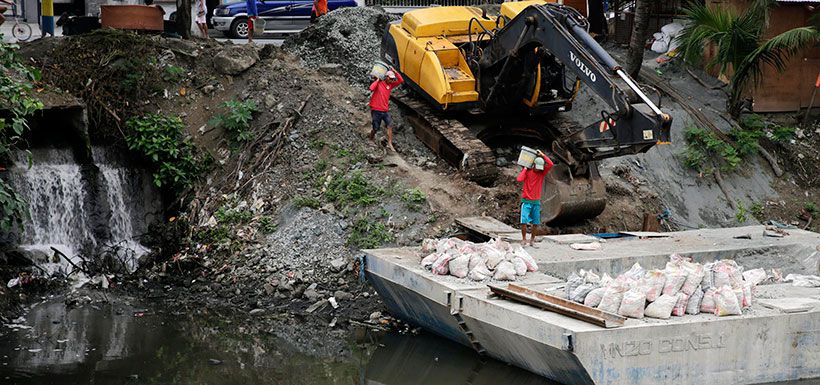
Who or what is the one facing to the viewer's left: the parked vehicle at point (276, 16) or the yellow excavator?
the parked vehicle

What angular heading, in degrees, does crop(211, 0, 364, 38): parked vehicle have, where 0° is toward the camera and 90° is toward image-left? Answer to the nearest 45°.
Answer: approximately 90°

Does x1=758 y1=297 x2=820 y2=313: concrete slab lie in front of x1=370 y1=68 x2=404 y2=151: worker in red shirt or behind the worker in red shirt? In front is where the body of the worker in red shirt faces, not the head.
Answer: in front

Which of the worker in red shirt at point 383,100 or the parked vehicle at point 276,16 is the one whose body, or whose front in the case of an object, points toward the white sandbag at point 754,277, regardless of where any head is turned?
the worker in red shirt

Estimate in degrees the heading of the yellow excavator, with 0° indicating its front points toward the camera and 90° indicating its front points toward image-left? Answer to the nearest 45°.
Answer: approximately 315°

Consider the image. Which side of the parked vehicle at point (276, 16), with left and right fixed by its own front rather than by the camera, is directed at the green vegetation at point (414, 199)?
left

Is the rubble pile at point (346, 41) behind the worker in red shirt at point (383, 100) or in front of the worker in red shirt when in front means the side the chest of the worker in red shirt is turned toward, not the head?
behind

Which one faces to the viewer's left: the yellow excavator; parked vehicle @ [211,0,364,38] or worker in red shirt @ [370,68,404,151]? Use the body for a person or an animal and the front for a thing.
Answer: the parked vehicle

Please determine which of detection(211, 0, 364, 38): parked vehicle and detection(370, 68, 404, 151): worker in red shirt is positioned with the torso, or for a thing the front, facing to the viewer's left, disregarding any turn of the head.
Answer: the parked vehicle
